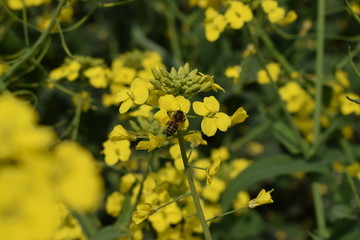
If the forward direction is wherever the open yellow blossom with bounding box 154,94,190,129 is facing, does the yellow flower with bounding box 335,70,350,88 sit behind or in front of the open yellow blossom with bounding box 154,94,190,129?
behind

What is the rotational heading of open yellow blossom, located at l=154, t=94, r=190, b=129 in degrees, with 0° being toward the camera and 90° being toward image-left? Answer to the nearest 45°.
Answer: approximately 0°
